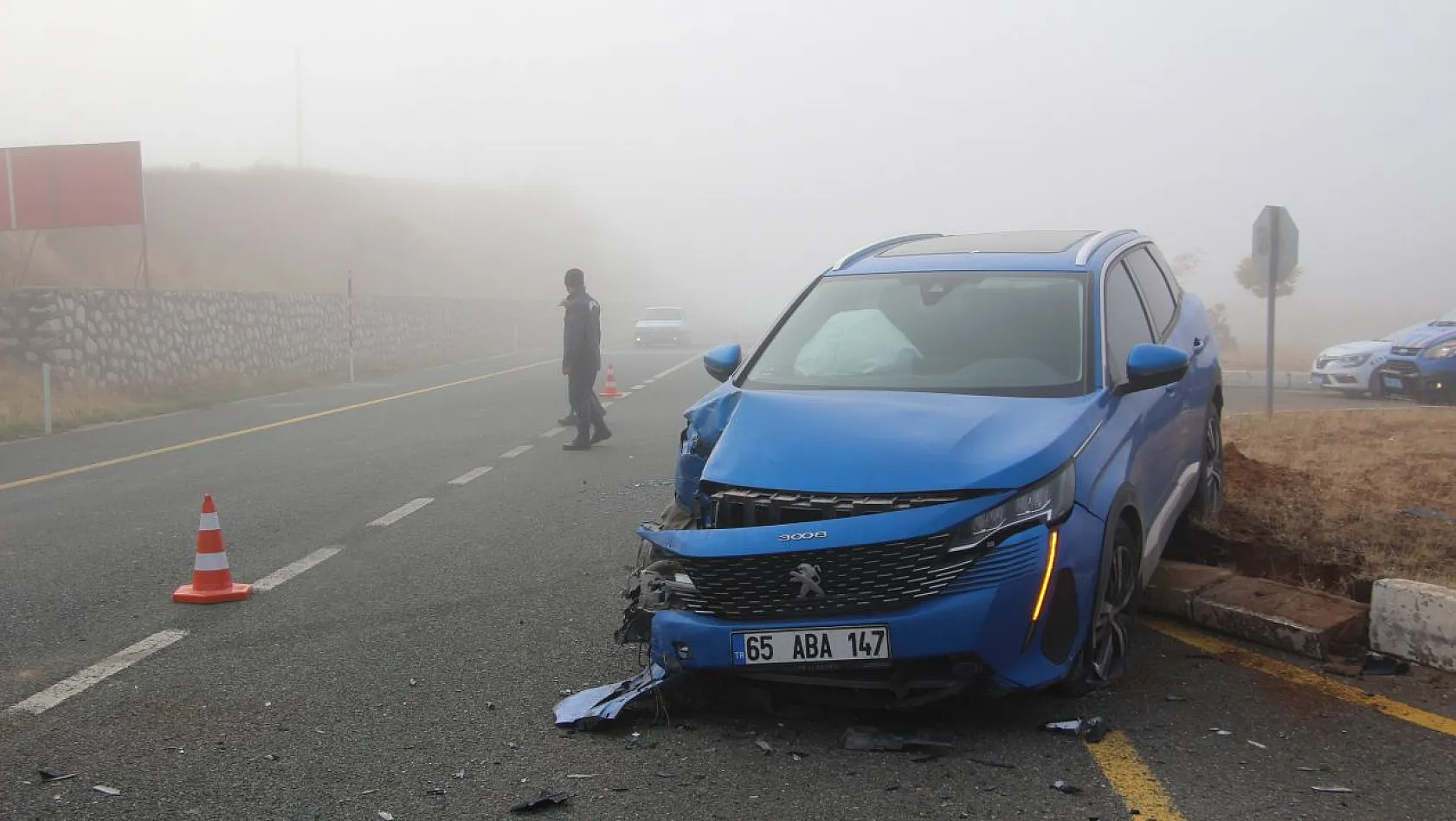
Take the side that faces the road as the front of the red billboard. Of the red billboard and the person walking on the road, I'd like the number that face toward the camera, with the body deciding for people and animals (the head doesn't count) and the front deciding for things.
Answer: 1

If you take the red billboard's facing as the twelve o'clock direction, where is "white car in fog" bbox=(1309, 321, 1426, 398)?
The white car in fog is roughly at 10 o'clock from the red billboard.

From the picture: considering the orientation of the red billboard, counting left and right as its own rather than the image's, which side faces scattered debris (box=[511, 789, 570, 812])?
front

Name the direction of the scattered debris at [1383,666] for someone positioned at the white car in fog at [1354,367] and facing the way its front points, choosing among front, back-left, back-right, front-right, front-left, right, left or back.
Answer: front-left

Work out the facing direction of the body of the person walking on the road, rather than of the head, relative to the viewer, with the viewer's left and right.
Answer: facing to the left of the viewer

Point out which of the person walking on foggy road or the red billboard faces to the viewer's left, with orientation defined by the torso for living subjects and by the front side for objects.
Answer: the person walking on foggy road
